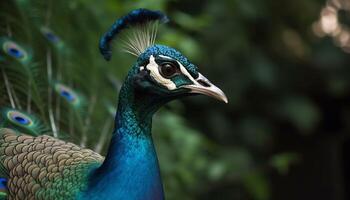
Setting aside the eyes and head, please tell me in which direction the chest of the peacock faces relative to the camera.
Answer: to the viewer's right
